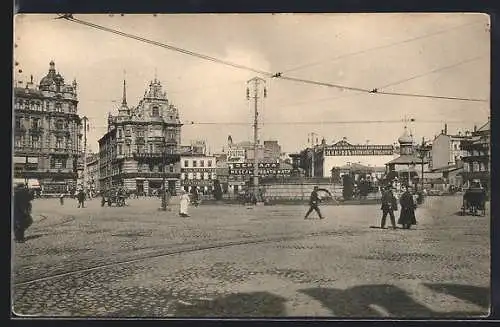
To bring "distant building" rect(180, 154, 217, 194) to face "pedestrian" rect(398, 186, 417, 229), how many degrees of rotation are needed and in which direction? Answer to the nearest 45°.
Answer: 0° — it already faces them

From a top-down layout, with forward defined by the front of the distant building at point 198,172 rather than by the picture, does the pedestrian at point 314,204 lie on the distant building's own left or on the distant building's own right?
on the distant building's own left

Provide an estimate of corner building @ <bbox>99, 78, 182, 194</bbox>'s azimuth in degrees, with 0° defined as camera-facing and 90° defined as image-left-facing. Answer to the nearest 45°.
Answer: approximately 0°
